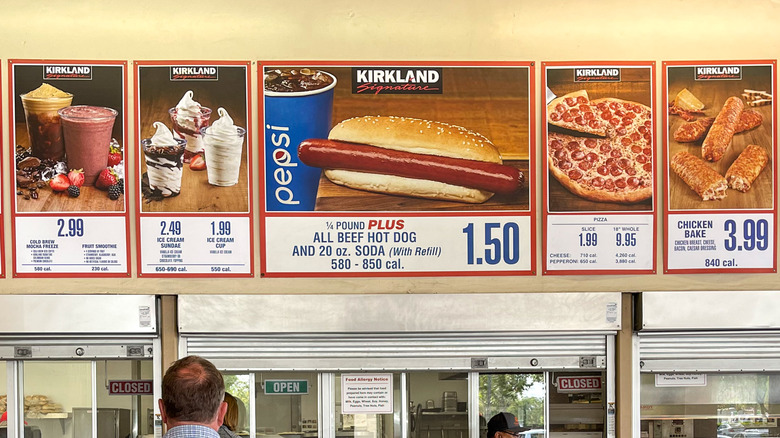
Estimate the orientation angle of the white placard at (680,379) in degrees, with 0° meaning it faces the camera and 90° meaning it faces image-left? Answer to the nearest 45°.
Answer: approximately 0°

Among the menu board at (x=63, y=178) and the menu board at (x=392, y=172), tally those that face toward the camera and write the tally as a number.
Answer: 2
